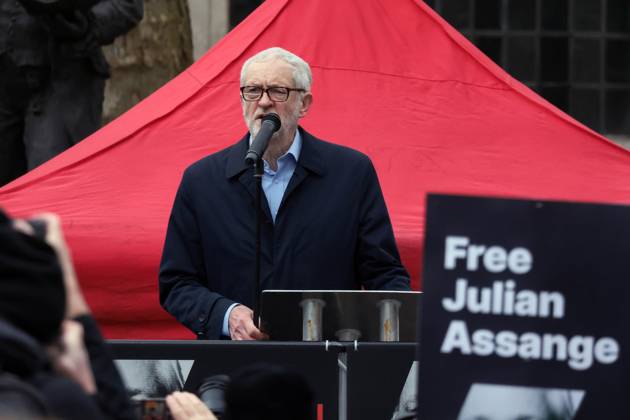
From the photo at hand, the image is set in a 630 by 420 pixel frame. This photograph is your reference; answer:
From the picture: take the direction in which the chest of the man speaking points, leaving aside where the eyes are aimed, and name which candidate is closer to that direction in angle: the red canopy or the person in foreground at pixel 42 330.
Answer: the person in foreground

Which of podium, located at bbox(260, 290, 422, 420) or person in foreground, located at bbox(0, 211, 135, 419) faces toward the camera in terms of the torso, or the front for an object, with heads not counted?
the podium

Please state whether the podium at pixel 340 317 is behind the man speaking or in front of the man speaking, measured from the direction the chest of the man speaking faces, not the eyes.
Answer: in front

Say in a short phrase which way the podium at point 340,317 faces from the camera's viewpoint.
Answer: facing the viewer

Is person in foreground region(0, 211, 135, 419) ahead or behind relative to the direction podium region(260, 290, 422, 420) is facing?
ahead

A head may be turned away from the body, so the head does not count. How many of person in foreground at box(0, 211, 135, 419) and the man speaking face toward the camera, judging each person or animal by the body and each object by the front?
1

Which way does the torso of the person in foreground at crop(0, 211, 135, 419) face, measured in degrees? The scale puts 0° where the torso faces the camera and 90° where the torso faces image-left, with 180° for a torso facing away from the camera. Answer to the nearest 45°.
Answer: approximately 225°

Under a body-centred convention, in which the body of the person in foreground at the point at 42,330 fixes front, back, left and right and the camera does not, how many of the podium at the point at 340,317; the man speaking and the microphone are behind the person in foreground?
0

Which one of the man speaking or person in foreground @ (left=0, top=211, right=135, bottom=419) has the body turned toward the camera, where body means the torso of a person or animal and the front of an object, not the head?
the man speaking

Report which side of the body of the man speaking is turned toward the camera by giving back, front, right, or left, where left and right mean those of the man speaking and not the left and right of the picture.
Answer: front

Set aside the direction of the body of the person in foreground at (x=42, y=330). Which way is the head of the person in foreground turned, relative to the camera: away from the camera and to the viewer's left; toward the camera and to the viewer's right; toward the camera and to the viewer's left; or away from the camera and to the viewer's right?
away from the camera and to the viewer's right
